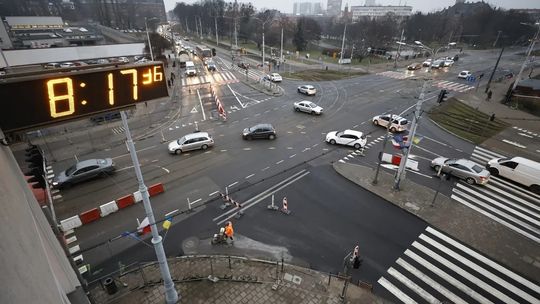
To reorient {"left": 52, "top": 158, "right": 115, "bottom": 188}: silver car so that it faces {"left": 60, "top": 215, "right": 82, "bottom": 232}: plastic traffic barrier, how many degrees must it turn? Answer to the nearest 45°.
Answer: approximately 45° to its left

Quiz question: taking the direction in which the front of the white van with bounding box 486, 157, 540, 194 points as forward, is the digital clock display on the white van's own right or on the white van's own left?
on the white van's own left

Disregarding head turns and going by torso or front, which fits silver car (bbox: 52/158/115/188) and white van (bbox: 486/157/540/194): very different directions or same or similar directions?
very different directions

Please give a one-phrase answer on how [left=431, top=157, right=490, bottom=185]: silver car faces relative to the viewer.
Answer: facing away from the viewer and to the left of the viewer

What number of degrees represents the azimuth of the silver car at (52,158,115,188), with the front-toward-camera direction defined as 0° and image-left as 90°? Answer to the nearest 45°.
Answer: approximately 45°

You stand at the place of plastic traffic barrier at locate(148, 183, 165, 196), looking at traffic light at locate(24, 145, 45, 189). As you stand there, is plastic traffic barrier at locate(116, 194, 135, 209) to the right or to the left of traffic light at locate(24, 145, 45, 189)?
right

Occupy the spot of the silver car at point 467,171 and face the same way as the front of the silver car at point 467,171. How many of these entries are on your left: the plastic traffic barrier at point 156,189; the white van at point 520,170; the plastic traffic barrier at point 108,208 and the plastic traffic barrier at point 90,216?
3
